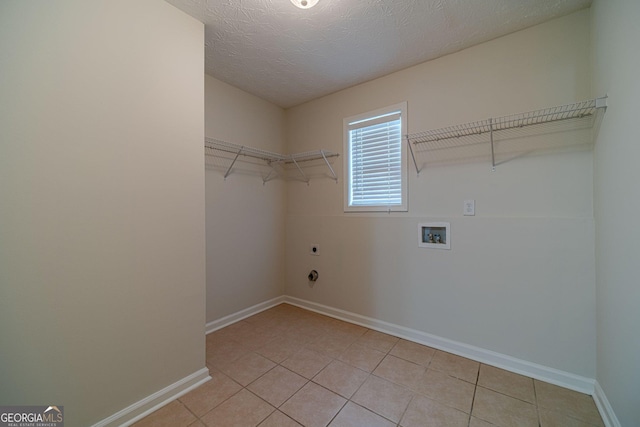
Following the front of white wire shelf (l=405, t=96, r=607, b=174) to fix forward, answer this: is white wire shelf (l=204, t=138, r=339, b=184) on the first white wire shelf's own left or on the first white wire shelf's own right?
on the first white wire shelf's own right

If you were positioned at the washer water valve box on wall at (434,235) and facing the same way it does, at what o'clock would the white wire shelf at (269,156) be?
The white wire shelf is roughly at 3 o'clock from the washer water valve box on wall.

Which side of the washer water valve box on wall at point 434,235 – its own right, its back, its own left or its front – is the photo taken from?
front

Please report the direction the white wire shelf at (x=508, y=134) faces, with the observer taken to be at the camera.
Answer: facing the viewer

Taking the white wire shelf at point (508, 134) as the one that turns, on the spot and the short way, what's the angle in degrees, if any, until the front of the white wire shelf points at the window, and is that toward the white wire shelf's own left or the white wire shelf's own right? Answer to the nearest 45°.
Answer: approximately 90° to the white wire shelf's own right

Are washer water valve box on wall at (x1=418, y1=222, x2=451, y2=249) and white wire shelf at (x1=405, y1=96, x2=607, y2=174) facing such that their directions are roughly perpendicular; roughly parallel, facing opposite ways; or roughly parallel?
roughly parallel
